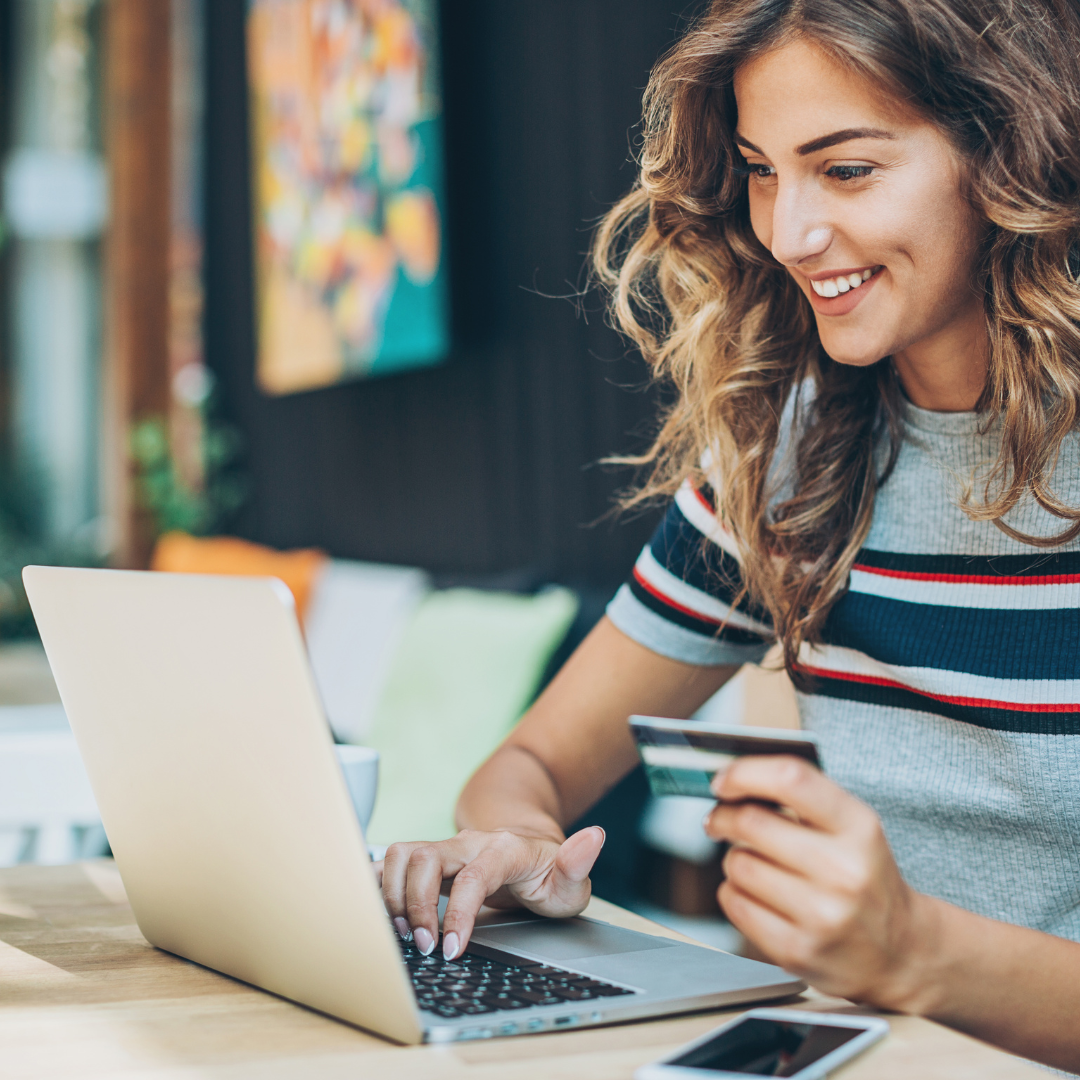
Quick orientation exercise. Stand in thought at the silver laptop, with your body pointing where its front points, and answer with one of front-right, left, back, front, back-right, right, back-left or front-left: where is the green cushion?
front-left

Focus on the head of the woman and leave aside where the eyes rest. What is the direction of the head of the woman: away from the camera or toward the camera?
toward the camera

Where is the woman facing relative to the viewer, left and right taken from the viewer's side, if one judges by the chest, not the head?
facing the viewer and to the left of the viewer

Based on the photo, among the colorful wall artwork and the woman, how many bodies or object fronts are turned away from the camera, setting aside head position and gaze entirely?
0

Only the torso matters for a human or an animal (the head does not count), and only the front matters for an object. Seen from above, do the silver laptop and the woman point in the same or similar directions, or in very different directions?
very different directions

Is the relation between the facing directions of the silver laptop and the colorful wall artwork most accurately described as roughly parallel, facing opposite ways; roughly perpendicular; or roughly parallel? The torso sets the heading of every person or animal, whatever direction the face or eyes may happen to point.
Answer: roughly perpendicular

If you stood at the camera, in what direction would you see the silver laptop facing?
facing away from the viewer and to the right of the viewer
